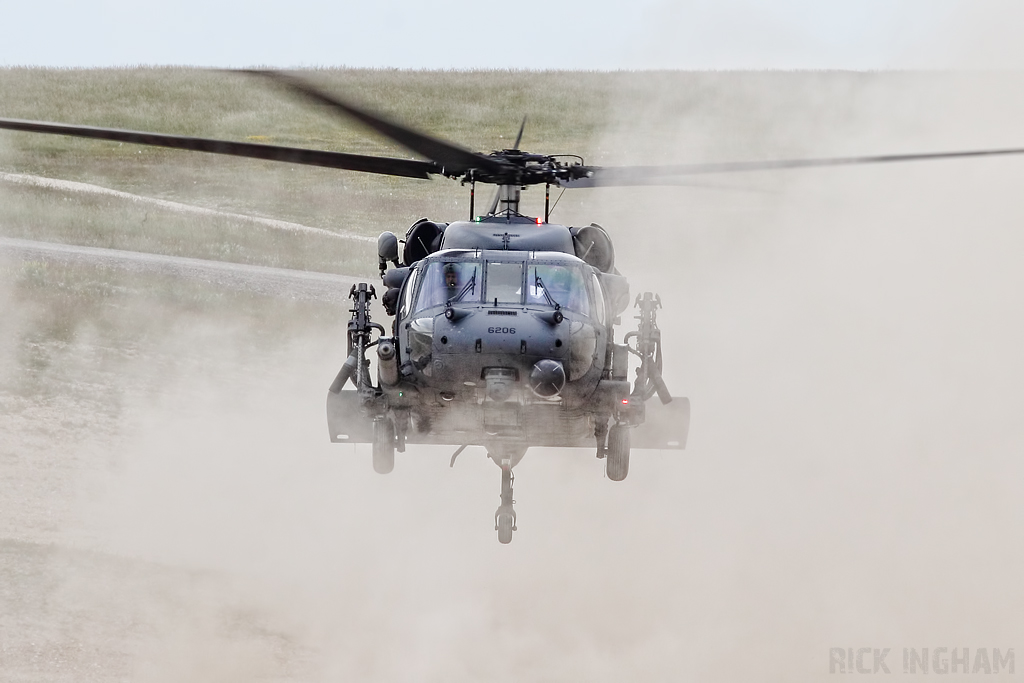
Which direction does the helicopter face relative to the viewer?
toward the camera

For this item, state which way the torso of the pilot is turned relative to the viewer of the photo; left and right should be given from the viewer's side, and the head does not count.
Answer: facing the viewer
